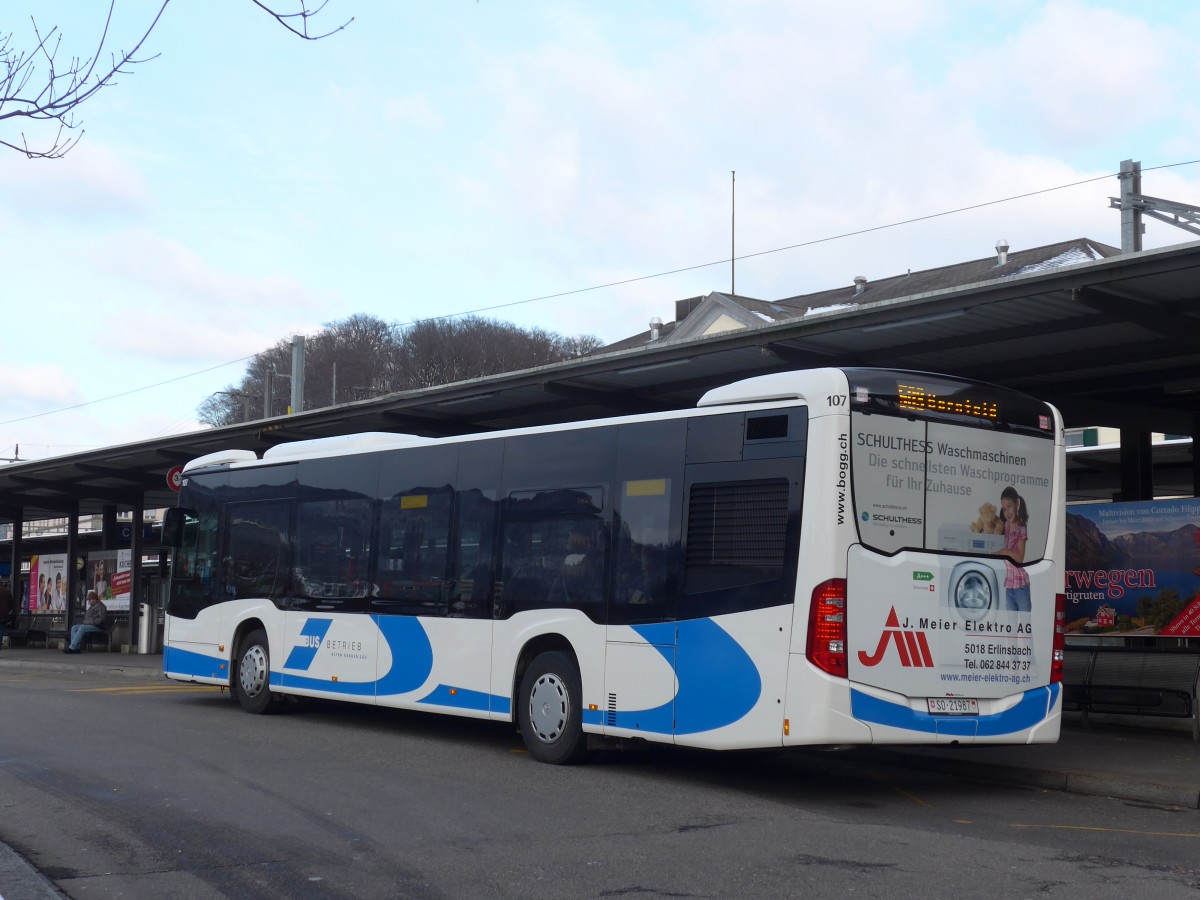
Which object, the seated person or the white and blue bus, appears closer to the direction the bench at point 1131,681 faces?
the white and blue bus

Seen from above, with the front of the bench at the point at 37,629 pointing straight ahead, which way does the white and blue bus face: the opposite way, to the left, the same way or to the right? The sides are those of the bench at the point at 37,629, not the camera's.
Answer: to the right

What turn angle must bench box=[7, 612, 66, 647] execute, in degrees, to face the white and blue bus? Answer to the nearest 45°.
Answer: approximately 45° to its left

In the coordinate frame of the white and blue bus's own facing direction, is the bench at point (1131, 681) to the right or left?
on its right

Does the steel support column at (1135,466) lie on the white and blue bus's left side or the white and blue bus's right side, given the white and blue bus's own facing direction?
on its right

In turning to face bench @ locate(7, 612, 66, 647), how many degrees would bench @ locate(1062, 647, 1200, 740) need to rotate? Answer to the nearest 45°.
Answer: approximately 90° to its right

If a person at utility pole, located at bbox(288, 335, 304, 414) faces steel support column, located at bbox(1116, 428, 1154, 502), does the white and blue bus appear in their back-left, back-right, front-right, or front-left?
front-right

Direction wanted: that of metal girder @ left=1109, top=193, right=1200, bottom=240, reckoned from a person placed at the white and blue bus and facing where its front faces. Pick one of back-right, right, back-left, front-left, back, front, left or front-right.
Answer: right

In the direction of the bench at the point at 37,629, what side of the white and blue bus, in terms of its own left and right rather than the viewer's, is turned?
front

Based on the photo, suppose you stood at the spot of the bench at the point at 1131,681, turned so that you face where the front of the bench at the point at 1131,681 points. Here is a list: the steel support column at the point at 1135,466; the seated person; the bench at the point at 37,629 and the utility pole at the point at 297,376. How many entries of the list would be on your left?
0

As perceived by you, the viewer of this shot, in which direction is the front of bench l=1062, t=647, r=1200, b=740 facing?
facing the viewer and to the left of the viewer

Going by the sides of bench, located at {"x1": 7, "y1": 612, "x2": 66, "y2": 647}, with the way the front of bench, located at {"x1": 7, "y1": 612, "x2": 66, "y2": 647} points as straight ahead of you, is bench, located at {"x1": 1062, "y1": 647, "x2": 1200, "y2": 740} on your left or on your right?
on your left

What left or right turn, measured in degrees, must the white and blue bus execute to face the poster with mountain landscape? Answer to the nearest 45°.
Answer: approximately 90° to its right

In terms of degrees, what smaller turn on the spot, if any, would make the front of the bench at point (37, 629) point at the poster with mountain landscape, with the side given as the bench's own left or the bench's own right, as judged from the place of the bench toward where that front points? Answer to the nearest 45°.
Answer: approximately 45° to the bench's own left
